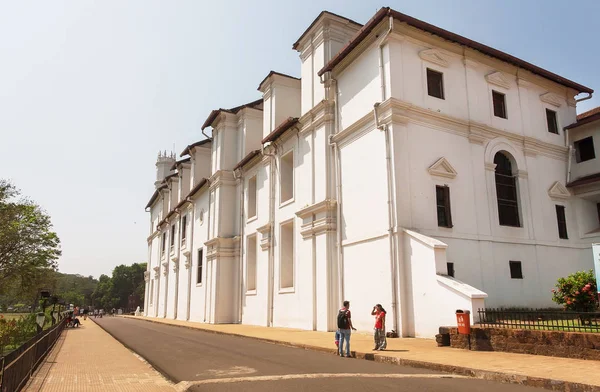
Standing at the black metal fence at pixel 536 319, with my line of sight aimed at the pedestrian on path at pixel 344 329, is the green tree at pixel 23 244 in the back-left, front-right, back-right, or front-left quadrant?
front-right
